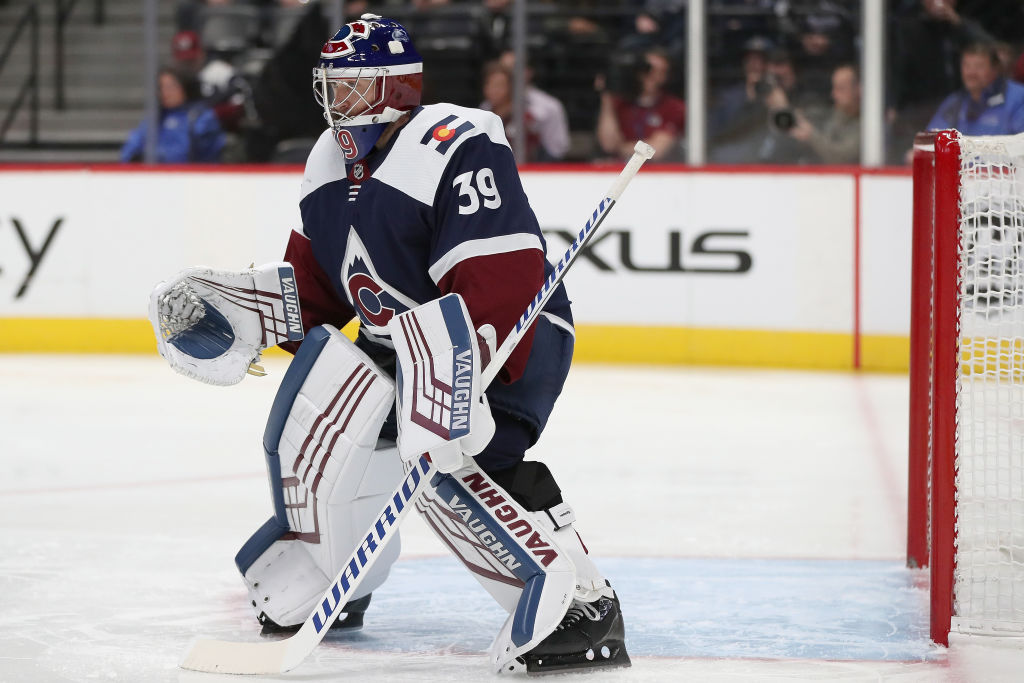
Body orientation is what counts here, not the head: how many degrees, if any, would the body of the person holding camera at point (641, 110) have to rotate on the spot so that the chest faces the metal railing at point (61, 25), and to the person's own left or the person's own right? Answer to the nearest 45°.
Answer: approximately 135° to the person's own right

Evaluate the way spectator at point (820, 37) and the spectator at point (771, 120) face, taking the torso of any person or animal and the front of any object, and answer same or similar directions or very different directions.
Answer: same or similar directions

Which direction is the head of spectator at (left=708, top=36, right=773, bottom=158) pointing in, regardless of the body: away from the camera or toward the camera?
toward the camera

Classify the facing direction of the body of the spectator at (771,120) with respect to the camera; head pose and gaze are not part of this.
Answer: toward the camera

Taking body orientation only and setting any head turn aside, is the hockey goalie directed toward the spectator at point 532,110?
no

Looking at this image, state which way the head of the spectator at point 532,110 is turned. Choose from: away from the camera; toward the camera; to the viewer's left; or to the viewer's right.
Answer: toward the camera

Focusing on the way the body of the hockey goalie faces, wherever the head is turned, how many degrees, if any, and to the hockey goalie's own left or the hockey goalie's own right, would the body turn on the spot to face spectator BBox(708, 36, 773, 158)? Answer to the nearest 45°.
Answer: approximately 135° to the hockey goalie's own right

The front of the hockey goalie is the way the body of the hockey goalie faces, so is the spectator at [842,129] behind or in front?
behind

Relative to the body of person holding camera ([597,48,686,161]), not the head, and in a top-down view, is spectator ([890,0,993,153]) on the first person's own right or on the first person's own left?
on the first person's own left

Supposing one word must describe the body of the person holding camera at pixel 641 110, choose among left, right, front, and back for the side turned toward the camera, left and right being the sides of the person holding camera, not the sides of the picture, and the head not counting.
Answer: front

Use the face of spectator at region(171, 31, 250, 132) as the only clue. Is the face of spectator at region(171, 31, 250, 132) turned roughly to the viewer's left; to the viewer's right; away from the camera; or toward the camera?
toward the camera

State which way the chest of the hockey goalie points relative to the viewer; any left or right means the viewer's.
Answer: facing the viewer and to the left of the viewer

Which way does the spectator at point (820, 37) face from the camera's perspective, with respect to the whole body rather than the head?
toward the camera
